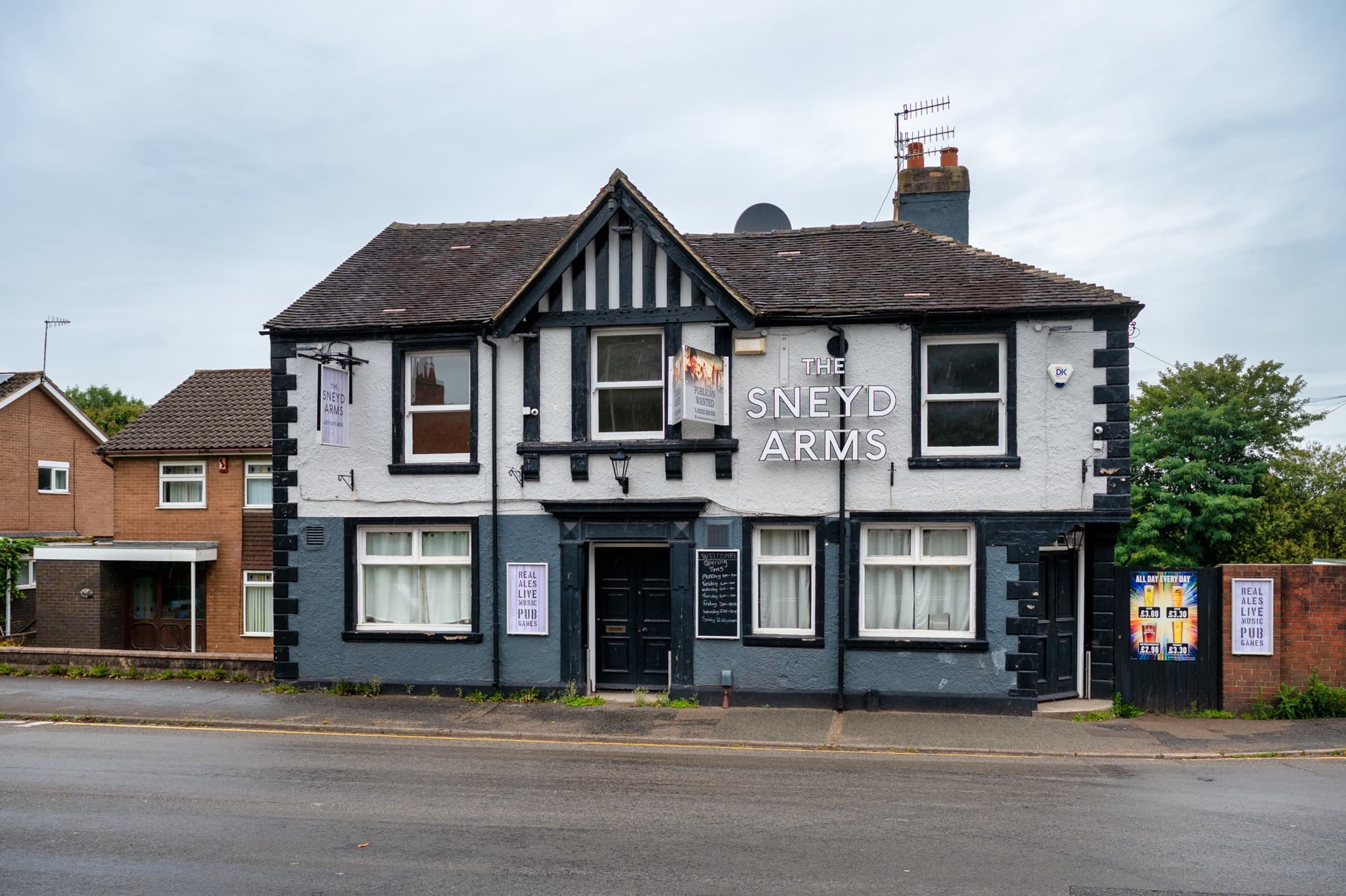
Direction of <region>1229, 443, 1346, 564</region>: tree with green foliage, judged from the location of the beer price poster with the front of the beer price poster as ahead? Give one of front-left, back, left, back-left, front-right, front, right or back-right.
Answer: back

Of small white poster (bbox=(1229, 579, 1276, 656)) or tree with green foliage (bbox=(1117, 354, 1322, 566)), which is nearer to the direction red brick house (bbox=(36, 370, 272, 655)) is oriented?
the small white poster

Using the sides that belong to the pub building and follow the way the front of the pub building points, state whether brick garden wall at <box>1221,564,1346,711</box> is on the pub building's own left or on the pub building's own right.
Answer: on the pub building's own left

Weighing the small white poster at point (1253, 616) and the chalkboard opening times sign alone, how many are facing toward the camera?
2

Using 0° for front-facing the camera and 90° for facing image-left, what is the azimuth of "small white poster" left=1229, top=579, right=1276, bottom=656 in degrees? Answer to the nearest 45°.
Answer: approximately 0°

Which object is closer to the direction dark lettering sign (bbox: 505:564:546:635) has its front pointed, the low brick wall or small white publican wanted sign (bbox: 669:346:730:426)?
the small white publican wanted sign
